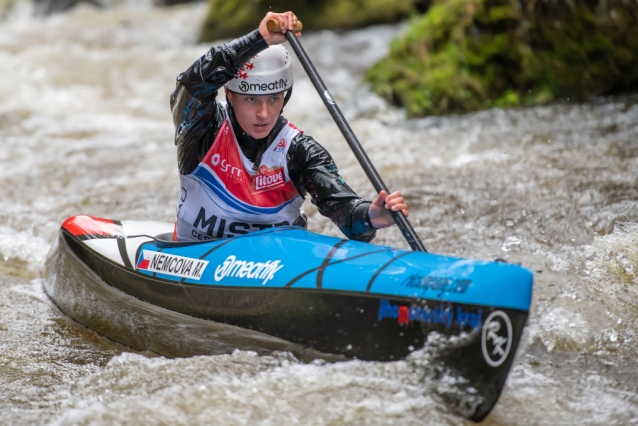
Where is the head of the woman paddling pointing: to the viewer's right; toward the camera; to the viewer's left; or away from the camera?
toward the camera

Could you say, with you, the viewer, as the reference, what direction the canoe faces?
facing the viewer and to the right of the viewer

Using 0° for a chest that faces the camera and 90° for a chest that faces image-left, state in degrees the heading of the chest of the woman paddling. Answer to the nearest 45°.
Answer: approximately 315°
